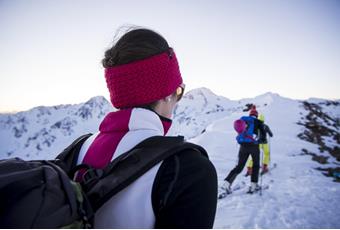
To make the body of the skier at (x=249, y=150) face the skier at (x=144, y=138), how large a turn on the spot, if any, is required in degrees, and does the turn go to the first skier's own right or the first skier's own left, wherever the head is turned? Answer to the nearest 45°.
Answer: approximately 135° to the first skier's own right

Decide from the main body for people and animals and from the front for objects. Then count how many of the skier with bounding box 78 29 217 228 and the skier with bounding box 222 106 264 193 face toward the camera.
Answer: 0

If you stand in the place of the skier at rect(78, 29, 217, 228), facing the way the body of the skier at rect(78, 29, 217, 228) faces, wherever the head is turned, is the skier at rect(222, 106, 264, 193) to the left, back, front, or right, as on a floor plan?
front

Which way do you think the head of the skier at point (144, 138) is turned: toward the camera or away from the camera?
away from the camera

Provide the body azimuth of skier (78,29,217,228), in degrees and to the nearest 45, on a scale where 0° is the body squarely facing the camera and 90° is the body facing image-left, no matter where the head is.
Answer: approximately 225°

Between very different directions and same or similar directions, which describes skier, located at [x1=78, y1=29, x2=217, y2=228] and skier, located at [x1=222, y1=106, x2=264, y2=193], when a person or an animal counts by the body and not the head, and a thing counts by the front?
same or similar directions

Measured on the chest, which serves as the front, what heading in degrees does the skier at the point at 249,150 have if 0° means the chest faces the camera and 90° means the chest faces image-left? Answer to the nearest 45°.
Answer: approximately 225°
